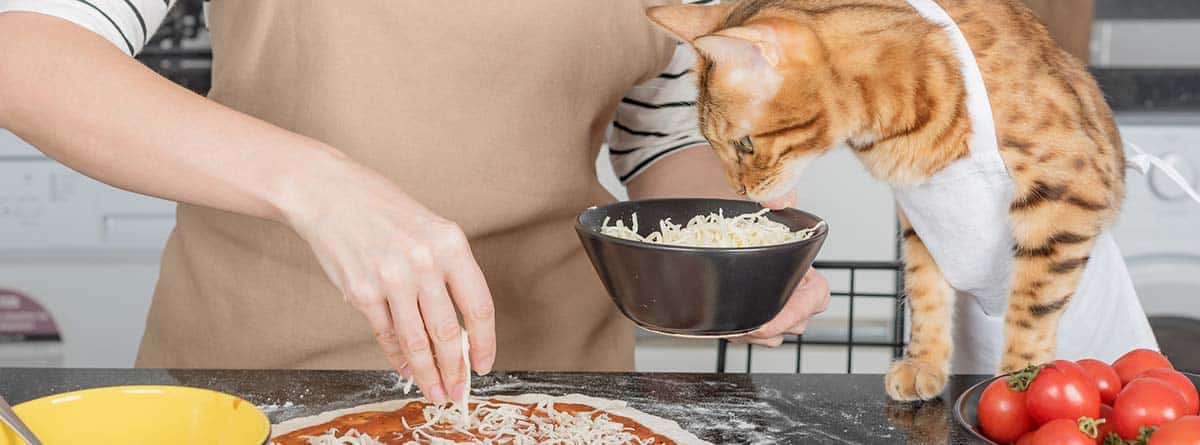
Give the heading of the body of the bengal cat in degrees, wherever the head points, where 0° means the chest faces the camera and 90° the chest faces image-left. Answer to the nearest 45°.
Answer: approximately 45°

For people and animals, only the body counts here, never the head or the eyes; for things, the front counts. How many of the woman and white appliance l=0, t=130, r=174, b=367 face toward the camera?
2

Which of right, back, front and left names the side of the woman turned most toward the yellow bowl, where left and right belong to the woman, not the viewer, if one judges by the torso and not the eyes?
front

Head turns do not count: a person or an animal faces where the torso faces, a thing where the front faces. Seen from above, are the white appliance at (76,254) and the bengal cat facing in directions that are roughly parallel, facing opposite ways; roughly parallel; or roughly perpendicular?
roughly perpendicular

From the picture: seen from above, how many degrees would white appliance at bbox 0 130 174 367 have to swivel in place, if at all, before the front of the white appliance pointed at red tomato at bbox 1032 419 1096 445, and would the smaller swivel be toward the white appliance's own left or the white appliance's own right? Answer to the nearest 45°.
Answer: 0° — it already faces it

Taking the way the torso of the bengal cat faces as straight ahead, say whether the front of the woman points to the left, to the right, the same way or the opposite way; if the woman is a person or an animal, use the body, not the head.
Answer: to the left

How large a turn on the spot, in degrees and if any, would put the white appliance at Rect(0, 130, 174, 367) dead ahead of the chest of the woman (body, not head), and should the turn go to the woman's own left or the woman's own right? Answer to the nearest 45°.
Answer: approximately 135° to the woman's own right
